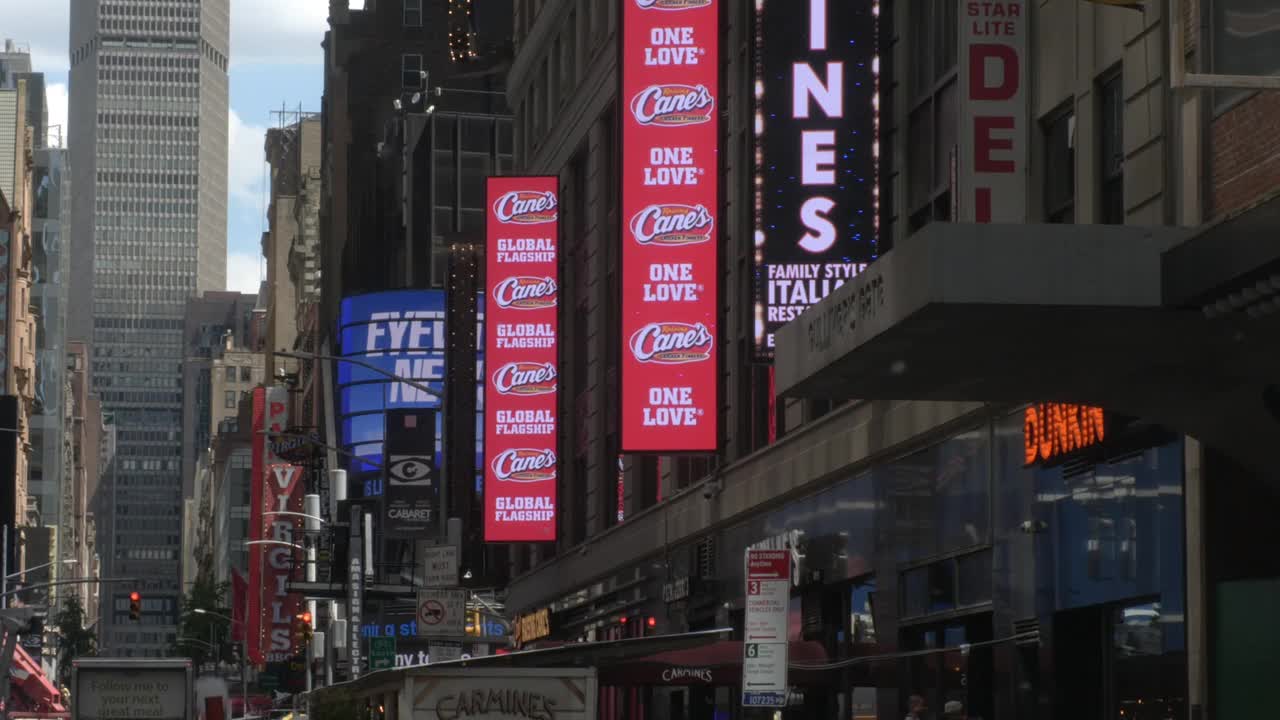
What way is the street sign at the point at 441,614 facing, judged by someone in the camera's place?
facing the viewer

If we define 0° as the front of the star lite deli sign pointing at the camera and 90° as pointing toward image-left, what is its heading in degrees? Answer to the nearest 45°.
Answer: approximately 0°

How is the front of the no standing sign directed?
toward the camera

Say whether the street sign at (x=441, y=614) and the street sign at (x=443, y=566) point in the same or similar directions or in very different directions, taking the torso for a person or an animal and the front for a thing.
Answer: same or similar directions

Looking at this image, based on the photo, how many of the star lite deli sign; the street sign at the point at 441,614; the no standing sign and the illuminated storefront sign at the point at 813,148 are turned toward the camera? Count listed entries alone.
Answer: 4

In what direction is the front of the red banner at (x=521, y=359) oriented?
toward the camera

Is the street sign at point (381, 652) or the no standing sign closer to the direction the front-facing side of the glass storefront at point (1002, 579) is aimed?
the no standing sign

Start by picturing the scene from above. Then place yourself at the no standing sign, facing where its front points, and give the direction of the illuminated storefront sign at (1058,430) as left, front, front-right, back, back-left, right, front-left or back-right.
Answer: front-left

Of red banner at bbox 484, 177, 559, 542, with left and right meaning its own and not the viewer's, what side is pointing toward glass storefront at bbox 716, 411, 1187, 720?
front

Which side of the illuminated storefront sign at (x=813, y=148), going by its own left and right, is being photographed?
front

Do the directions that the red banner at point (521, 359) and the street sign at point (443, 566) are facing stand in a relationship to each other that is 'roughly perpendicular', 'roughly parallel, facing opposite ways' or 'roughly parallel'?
roughly parallel

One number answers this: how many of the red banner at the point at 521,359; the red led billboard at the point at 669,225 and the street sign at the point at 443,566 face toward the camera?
3

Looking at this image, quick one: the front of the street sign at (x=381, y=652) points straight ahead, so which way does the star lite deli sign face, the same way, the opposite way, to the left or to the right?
the same way
